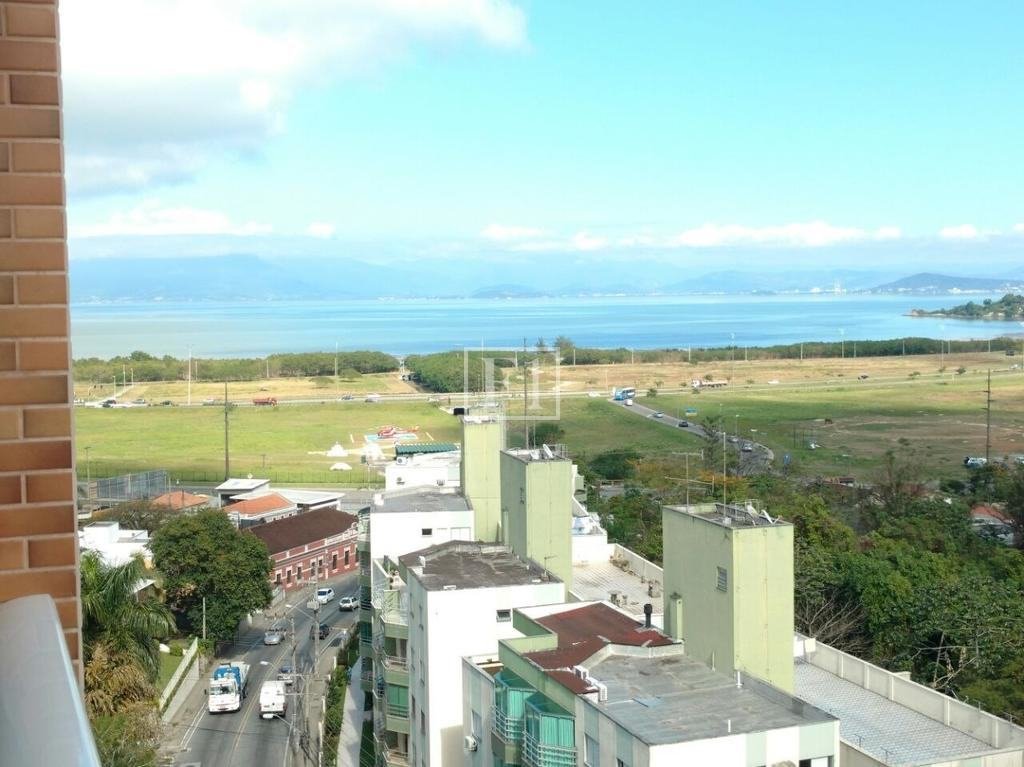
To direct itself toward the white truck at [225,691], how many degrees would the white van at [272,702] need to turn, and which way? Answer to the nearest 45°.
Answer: approximately 45° to its left

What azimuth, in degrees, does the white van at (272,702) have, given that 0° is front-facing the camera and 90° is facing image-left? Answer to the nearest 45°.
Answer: approximately 180°
